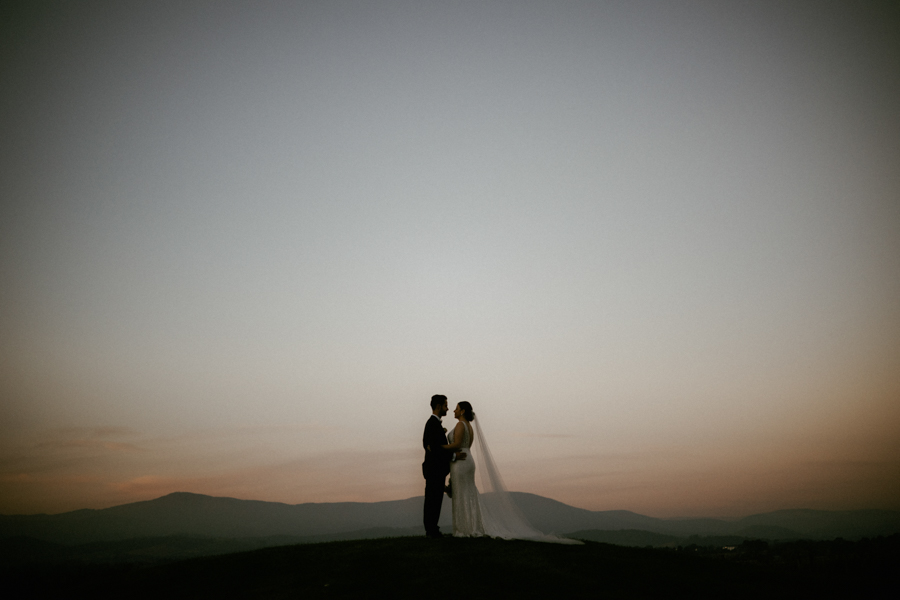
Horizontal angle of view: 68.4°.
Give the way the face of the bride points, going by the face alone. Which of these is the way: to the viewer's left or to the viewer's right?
to the viewer's left

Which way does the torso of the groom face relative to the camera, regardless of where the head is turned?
to the viewer's right

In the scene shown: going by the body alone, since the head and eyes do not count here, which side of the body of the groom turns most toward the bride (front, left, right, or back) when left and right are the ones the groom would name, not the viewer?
front

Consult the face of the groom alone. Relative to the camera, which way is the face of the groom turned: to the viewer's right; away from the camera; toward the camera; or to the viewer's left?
to the viewer's right

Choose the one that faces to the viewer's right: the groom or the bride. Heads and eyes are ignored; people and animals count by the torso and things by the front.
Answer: the groom

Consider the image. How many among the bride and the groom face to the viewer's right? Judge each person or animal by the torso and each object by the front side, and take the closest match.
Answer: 1

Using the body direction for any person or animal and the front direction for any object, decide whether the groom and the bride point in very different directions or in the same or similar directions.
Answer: very different directions

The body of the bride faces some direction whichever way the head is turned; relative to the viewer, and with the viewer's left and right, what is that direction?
facing to the left of the viewer

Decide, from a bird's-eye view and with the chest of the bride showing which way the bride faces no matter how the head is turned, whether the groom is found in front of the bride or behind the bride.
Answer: in front
